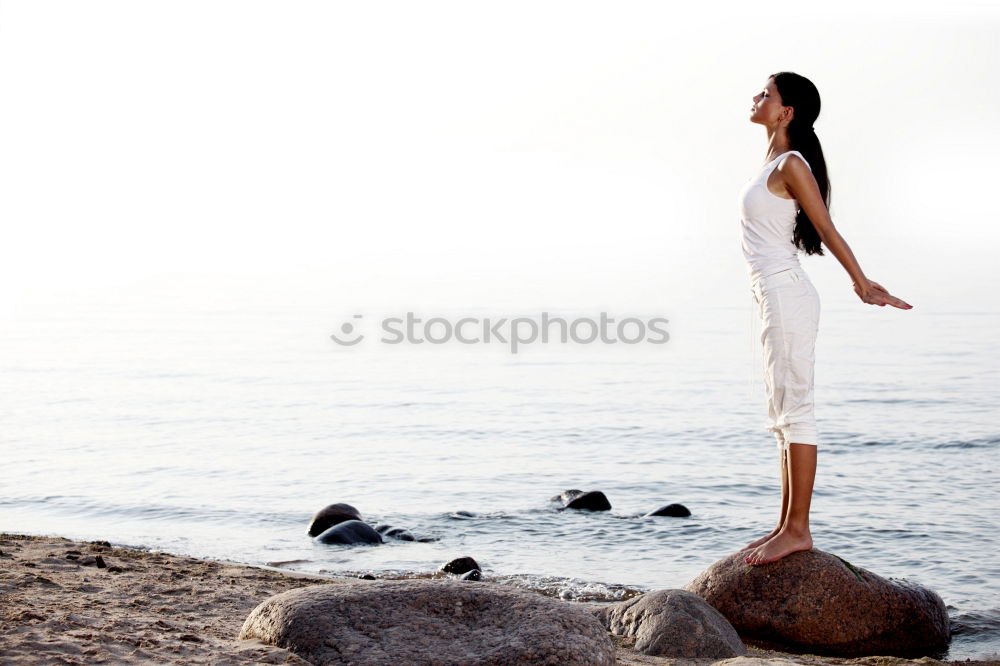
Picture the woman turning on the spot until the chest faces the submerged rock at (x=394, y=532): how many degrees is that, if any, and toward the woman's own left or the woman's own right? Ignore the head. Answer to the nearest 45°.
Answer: approximately 45° to the woman's own right

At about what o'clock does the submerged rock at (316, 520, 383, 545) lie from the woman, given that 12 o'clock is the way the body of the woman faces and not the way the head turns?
The submerged rock is roughly at 1 o'clock from the woman.

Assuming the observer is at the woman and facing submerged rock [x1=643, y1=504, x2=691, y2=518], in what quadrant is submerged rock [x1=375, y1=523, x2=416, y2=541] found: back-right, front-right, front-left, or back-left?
front-left

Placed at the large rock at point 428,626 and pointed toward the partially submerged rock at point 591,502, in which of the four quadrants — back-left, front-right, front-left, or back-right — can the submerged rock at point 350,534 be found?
front-left

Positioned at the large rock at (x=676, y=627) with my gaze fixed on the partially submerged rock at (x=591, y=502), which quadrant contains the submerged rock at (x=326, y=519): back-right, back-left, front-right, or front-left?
front-left

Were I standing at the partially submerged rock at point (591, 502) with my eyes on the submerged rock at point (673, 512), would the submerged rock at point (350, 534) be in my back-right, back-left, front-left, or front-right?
back-right

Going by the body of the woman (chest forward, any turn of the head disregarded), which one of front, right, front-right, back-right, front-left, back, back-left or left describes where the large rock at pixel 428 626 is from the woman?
front-left

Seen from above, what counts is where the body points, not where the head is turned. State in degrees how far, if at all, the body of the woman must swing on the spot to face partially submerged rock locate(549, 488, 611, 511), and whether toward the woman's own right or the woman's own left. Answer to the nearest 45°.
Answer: approximately 45° to the woman's own right

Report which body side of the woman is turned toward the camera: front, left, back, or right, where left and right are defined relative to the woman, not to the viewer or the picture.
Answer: left

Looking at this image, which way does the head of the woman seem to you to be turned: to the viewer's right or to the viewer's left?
to the viewer's left
